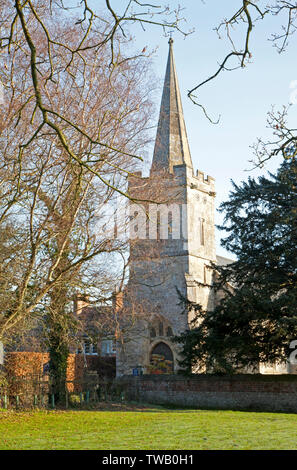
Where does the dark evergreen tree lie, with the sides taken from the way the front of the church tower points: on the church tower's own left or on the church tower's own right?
on the church tower's own left

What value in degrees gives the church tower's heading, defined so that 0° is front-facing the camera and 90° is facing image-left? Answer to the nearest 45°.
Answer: approximately 45°
